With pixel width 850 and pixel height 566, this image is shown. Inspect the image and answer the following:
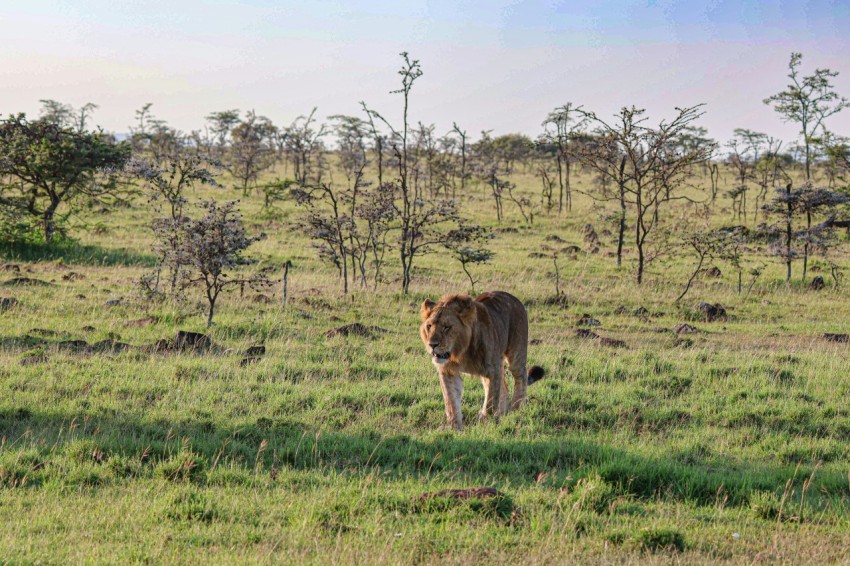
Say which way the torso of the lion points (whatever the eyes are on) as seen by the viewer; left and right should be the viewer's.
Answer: facing the viewer and to the left of the viewer

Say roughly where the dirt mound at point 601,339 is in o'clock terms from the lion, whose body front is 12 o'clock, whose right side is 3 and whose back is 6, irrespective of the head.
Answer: The dirt mound is roughly at 5 o'clock from the lion.

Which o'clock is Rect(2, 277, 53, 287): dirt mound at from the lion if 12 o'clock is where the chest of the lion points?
The dirt mound is roughly at 3 o'clock from the lion.

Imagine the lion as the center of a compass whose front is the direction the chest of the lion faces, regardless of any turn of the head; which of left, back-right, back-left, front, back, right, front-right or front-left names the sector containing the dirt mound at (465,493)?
front-left

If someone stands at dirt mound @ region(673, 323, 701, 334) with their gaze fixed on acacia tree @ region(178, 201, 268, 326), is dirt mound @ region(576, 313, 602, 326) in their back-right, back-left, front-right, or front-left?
front-right

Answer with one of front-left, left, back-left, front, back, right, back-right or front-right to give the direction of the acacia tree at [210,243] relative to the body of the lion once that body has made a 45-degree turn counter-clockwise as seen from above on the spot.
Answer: back-right

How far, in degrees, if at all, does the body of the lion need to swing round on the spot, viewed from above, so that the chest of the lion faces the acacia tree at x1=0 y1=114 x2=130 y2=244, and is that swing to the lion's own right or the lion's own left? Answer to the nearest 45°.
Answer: approximately 90° to the lion's own right

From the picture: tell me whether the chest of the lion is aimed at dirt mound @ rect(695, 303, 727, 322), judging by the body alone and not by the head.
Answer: no
